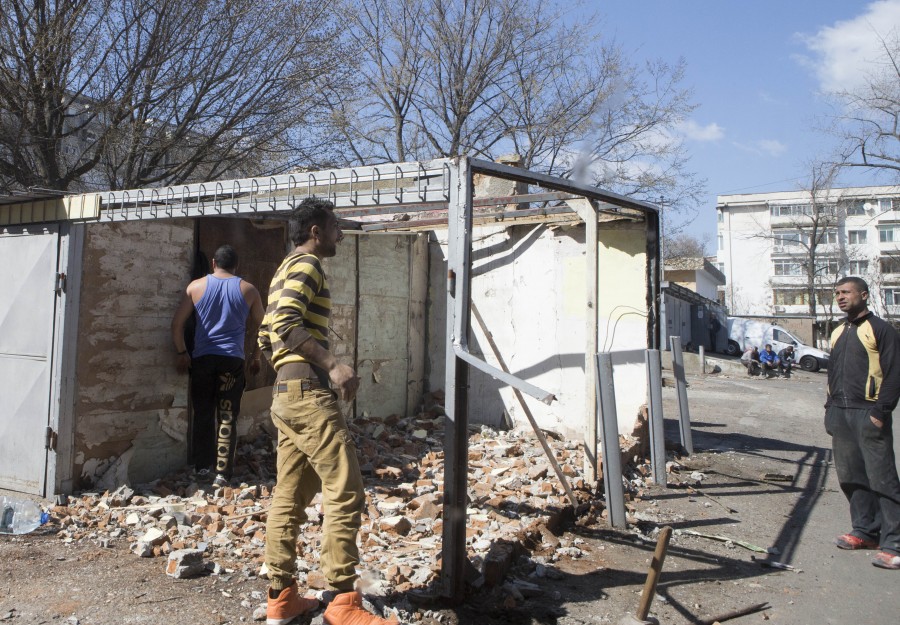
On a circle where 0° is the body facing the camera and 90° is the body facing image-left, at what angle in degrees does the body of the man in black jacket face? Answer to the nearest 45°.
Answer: approximately 45°

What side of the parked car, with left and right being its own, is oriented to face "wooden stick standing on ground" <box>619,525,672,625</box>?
right

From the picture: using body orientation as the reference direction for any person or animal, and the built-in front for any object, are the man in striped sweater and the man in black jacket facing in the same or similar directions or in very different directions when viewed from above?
very different directions

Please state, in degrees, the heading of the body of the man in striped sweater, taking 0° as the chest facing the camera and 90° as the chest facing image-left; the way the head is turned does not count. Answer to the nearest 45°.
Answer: approximately 270°

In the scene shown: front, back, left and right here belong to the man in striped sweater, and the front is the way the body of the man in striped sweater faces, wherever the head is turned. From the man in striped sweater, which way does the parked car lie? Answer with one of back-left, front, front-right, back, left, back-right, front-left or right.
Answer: front-left

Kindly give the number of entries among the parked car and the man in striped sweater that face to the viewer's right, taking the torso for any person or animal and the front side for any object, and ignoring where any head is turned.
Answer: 2

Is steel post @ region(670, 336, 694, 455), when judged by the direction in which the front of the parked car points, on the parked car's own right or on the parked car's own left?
on the parked car's own right

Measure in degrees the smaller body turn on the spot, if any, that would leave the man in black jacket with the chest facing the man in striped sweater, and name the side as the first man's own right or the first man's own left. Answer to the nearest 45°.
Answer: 0° — they already face them

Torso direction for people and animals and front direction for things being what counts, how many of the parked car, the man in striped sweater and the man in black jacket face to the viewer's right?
2

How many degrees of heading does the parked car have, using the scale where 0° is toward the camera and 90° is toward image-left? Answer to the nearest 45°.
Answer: approximately 270°

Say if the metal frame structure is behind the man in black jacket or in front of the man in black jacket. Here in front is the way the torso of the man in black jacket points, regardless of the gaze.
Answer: in front

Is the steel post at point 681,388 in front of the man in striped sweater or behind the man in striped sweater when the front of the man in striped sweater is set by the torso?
in front

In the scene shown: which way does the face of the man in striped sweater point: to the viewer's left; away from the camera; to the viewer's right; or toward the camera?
to the viewer's right
